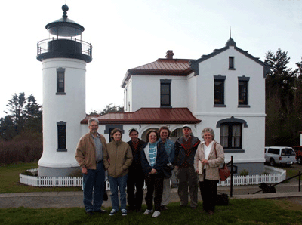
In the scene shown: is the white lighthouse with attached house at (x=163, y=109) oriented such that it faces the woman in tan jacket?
yes

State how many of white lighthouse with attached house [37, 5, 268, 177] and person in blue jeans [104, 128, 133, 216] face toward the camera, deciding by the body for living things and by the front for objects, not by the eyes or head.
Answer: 2

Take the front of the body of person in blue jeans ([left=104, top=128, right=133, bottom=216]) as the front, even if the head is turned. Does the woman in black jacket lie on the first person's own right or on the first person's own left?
on the first person's own left

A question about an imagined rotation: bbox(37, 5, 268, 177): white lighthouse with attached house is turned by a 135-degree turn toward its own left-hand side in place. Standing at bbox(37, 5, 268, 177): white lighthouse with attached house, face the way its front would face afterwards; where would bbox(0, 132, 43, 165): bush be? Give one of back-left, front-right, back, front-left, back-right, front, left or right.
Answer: left

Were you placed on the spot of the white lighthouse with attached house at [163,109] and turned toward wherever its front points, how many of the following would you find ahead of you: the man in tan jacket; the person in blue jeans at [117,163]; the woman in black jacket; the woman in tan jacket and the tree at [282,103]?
4

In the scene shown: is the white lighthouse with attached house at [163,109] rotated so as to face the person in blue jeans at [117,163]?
yes

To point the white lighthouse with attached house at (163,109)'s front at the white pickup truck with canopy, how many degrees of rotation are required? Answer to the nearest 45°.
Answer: approximately 135° to its left

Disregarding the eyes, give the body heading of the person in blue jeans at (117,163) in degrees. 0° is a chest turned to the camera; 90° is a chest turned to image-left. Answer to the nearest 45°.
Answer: approximately 0°

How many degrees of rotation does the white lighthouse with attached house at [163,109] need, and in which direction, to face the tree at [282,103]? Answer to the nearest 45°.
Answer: approximately 135° to its left

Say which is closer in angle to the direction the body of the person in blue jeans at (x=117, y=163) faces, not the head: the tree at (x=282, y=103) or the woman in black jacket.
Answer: the woman in black jacket
